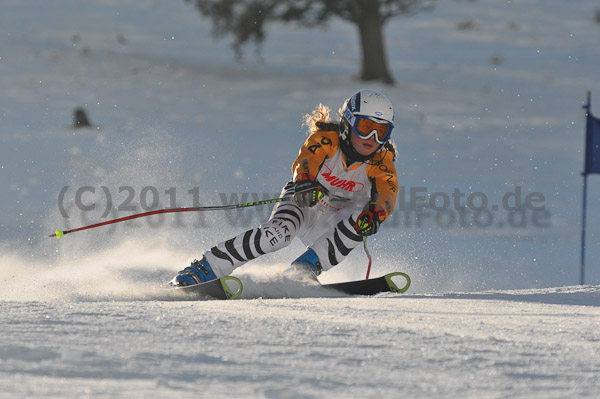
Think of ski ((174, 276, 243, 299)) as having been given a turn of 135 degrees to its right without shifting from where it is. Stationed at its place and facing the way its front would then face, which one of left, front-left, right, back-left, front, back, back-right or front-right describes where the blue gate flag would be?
back-right

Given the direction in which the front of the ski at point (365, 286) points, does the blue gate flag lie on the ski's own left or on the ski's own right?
on the ski's own left

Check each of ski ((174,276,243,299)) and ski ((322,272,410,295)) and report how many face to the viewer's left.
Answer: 0

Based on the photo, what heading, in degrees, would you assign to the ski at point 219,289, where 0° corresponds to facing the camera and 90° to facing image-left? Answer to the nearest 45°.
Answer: approximately 315°

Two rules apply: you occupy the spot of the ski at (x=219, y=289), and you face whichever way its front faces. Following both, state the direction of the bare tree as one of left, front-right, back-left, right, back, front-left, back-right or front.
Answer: back-left

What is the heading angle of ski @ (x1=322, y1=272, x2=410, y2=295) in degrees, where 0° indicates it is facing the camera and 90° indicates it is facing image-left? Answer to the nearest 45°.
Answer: approximately 315°

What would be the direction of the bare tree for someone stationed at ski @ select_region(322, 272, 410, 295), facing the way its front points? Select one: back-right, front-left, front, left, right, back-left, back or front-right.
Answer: back-left
